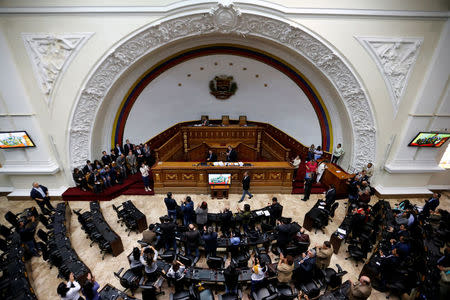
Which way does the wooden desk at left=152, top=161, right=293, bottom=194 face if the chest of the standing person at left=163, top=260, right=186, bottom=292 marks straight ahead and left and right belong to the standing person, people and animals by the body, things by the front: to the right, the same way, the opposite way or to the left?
the opposite way

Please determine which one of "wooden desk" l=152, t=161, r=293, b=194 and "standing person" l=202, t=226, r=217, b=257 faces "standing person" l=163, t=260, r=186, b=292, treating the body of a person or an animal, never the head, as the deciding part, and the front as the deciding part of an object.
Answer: the wooden desk

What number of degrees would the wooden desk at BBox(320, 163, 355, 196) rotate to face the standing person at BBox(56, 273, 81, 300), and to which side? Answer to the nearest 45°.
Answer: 0° — it already faces them

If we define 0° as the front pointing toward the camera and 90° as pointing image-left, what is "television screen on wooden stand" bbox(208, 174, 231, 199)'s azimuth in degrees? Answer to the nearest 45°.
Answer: approximately 0°

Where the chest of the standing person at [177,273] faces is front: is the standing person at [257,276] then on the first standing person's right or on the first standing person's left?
on the first standing person's right

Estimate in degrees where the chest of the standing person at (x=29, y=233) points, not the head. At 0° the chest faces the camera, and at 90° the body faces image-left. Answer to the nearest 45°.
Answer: approximately 225°

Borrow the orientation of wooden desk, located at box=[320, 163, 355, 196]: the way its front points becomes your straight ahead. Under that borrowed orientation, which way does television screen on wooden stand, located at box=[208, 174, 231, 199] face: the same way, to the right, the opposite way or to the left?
to the left

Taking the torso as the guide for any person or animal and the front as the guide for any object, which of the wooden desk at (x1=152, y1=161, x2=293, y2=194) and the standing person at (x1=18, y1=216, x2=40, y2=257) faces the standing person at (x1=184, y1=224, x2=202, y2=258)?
the wooden desk

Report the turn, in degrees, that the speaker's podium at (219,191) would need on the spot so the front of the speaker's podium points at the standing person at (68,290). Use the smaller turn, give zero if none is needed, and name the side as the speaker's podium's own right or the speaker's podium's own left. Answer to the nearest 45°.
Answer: approximately 45° to the speaker's podium's own right

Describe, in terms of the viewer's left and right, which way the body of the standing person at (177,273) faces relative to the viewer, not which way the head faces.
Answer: facing away from the viewer

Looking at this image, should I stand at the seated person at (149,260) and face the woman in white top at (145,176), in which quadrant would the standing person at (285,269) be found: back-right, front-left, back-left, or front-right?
back-right

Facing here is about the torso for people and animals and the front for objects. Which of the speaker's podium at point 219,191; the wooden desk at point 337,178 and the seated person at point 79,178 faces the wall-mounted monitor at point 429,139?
the seated person

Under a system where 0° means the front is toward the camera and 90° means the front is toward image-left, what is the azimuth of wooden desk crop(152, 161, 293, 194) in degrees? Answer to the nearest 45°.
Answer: approximately 0°
